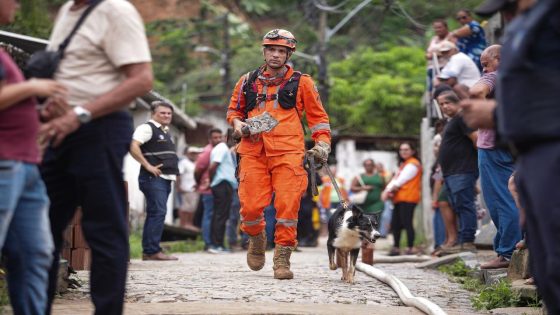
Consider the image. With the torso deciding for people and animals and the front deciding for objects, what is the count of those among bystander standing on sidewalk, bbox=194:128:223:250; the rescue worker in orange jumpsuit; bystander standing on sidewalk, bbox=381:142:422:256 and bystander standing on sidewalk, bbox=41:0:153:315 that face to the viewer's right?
1

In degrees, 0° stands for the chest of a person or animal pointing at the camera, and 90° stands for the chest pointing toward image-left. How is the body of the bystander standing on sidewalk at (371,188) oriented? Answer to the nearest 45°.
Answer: approximately 0°

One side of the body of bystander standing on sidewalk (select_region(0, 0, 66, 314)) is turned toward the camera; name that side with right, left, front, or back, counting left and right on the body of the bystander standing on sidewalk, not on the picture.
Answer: right

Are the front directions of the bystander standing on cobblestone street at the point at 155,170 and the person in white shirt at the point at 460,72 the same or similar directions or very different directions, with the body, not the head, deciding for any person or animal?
very different directions

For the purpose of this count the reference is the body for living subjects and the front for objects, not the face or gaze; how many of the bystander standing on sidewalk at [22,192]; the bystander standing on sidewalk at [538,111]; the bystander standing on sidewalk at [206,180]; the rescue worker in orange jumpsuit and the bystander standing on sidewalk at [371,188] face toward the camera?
2

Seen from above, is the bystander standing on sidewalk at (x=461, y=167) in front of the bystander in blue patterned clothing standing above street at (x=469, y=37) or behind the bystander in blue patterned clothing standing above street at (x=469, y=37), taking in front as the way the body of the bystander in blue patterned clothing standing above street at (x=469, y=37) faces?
in front

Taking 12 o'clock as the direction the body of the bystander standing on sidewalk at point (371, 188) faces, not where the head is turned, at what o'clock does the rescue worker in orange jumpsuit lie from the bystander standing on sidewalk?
The rescue worker in orange jumpsuit is roughly at 12 o'clock from the bystander standing on sidewalk.

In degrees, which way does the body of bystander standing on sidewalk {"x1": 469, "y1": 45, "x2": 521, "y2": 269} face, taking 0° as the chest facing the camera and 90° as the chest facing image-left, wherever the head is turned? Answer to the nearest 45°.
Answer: approximately 90°

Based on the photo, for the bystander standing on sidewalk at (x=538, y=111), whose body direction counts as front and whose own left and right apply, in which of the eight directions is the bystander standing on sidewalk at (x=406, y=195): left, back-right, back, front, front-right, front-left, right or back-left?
right

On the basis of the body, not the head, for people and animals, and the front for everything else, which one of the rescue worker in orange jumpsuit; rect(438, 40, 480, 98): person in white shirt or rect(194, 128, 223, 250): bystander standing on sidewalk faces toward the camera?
the rescue worker in orange jumpsuit

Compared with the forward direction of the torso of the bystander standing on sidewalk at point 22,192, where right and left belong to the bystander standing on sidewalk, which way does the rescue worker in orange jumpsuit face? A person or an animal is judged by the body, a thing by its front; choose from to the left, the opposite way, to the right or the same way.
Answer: to the right

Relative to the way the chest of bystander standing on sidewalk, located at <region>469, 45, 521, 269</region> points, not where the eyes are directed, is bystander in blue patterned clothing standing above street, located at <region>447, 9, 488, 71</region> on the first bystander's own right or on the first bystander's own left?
on the first bystander's own right
